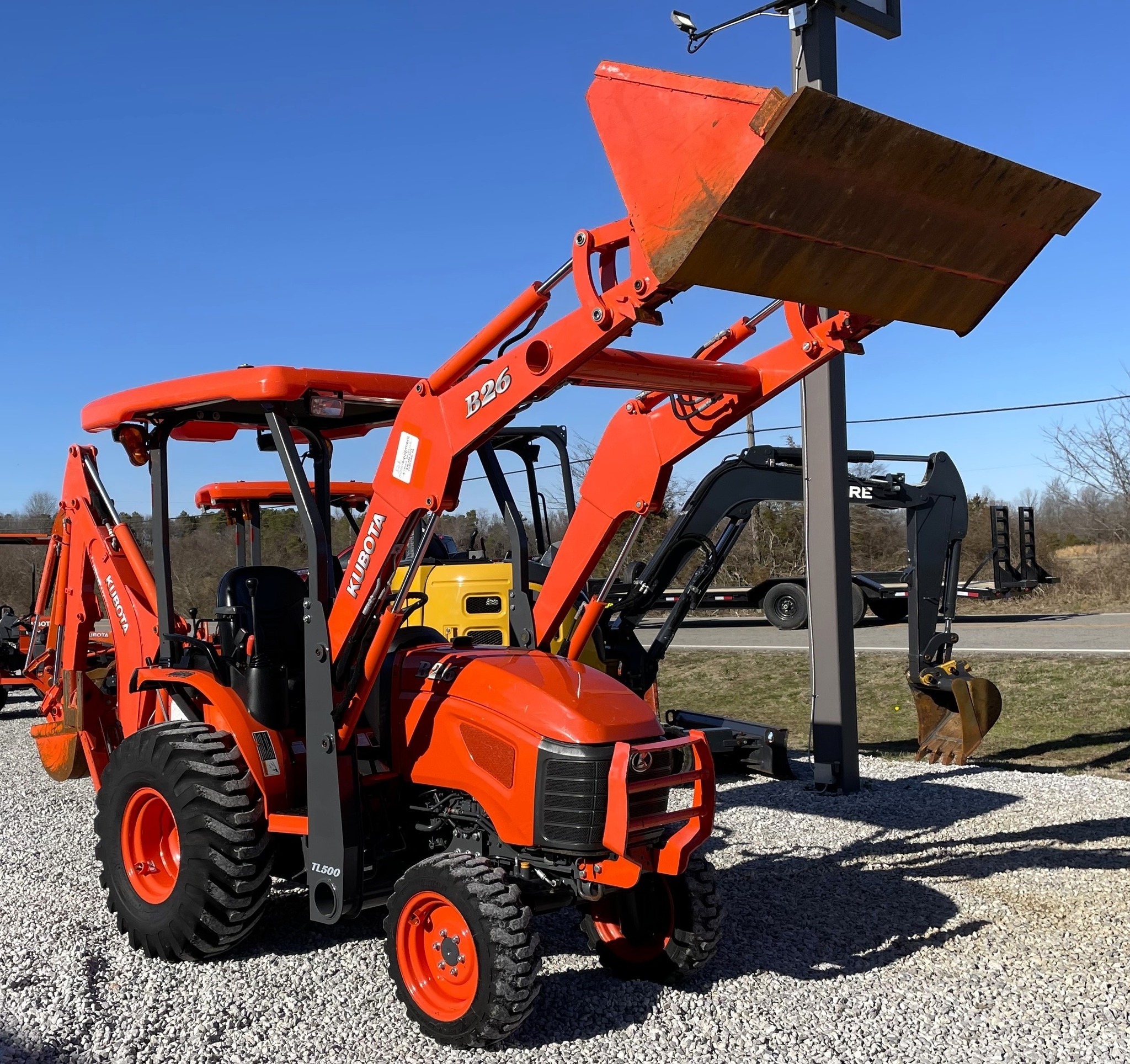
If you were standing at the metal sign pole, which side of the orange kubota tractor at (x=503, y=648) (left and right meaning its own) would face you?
left

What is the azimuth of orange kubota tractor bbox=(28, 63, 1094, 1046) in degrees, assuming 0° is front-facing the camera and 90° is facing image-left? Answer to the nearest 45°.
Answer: approximately 315°

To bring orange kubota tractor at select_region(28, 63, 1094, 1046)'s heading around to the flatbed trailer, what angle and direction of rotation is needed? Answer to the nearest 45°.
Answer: approximately 135° to its left
